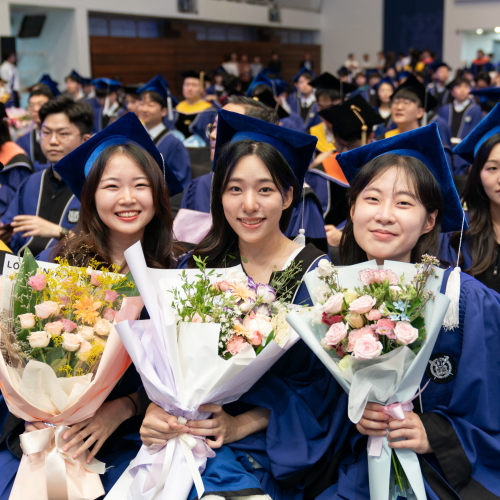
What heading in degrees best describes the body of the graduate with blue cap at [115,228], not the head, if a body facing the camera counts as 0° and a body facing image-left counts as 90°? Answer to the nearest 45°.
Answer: approximately 0°

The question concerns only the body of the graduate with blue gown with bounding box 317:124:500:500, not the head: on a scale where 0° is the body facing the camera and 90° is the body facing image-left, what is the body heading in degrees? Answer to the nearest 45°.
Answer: approximately 45°

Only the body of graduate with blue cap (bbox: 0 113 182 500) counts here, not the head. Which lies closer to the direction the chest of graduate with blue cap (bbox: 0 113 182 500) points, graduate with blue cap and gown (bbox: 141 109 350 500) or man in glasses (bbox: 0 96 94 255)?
the graduate with blue cap and gown

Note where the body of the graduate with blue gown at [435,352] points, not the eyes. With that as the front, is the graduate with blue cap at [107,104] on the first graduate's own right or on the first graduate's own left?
on the first graduate's own right

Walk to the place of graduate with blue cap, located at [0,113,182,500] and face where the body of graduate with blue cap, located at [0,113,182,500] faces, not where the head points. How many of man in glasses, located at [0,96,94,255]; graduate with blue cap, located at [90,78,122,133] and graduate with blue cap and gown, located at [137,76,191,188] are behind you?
3

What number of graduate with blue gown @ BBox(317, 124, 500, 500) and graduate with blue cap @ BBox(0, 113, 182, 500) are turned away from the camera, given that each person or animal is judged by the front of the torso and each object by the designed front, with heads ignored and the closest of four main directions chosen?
0

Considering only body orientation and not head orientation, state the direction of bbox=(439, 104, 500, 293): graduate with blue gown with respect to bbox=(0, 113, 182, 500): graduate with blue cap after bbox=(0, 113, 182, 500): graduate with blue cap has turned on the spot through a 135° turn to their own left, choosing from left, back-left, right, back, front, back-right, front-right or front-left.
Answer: front-right

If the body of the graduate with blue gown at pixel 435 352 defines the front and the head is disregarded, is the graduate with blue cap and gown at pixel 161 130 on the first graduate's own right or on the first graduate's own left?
on the first graduate's own right

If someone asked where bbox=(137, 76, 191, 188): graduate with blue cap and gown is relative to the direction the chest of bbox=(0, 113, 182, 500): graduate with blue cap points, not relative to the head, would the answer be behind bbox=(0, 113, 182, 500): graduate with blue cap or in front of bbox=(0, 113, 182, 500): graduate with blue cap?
behind

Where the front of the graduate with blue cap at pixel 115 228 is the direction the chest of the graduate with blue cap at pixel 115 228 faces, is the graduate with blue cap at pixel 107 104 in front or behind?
behind

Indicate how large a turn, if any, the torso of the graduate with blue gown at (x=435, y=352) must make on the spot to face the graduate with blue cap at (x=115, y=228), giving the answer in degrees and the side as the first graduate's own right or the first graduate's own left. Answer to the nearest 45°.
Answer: approximately 45° to the first graduate's own right
